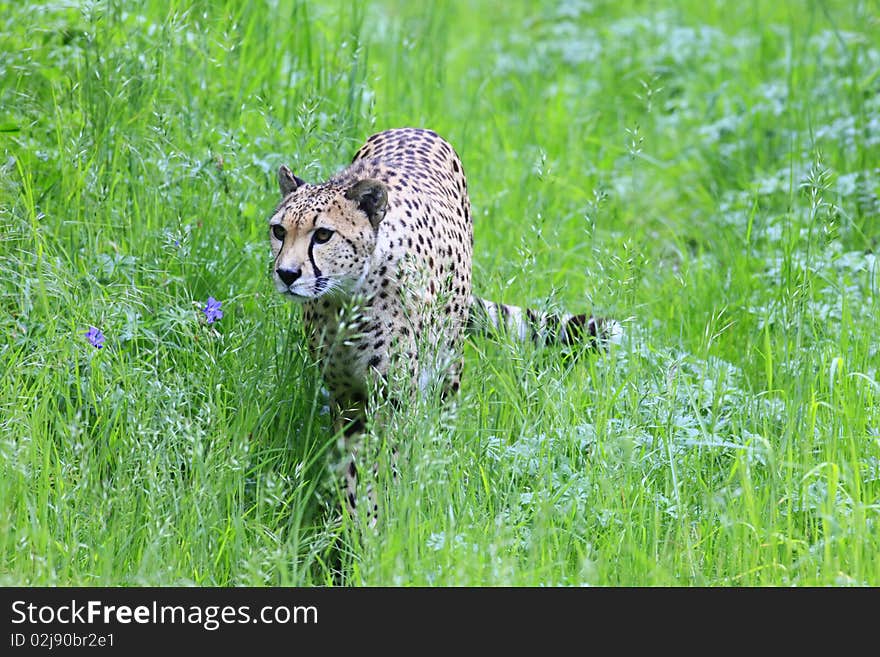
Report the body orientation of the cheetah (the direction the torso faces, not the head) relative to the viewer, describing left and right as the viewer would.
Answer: facing the viewer and to the left of the viewer

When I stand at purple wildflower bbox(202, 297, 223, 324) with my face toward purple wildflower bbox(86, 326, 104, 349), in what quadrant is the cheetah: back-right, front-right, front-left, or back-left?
back-left

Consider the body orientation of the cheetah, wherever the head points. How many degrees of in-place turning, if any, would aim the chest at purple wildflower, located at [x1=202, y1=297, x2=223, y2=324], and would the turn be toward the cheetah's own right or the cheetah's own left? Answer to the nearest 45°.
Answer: approximately 90° to the cheetah's own right

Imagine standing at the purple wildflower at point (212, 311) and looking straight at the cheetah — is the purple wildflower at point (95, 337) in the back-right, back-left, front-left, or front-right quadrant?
back-right

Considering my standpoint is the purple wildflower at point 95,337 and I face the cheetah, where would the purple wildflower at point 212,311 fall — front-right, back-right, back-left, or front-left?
front-left

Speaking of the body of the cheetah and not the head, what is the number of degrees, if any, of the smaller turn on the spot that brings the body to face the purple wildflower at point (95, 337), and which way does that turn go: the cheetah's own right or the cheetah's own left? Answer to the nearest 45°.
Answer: approximately 45° to the cheetah's own right
